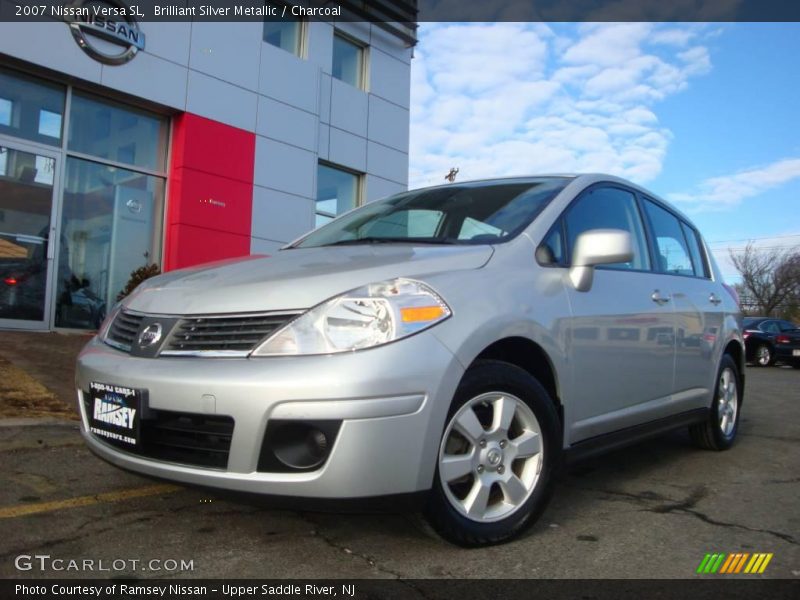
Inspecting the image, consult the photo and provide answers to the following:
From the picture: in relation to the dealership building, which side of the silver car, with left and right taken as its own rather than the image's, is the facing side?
right

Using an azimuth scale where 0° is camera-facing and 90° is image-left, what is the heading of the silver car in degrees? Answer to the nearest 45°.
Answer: approximately 45°

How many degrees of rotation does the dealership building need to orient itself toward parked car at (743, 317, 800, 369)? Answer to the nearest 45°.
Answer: approximately 45° to its left

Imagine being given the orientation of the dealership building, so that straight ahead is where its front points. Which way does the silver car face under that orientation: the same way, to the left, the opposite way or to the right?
to the right

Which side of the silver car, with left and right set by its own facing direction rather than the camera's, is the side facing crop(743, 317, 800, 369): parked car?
back

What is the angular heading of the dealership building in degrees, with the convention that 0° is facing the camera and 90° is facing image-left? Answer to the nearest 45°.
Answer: approximately 315°
